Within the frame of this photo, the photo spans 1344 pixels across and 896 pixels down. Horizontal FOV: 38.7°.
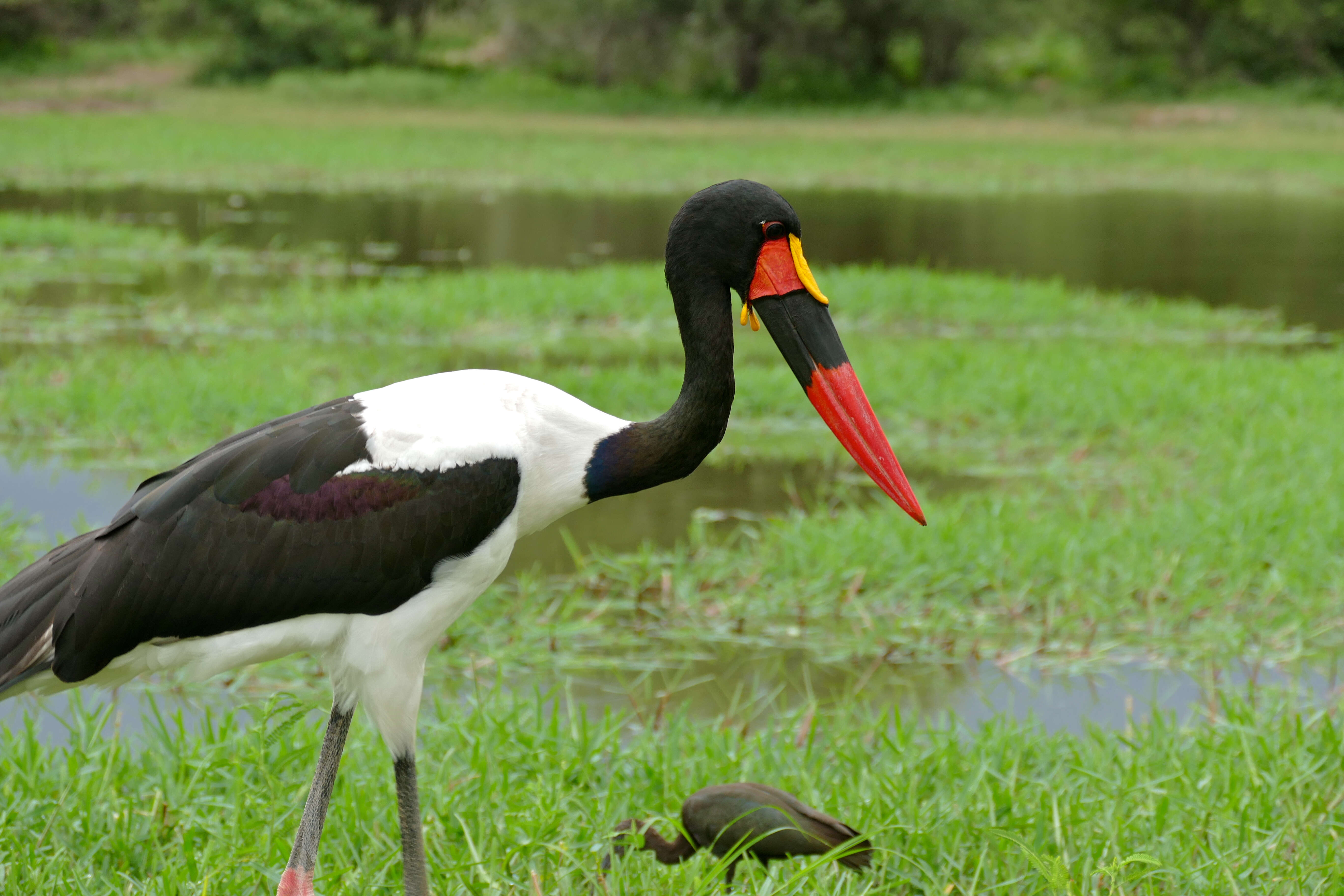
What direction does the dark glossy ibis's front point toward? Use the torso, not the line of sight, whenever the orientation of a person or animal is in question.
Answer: to the viewer's left

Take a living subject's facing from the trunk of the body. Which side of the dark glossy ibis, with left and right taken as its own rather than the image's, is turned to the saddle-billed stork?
front

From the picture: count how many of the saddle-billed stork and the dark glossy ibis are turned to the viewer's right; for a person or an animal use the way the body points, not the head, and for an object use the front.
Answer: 1

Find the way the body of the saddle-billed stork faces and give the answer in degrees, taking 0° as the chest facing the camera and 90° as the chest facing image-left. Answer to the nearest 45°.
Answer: approximately 270°

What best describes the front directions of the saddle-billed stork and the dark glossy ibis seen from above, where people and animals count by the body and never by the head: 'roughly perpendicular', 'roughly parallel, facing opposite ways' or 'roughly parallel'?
roughly parallel, facing opposite ways

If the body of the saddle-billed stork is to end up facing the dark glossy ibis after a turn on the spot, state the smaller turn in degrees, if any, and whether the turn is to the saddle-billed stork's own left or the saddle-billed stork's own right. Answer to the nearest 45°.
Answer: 0° — it already faces it
